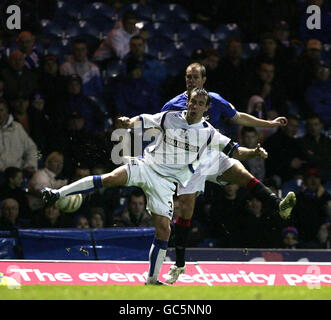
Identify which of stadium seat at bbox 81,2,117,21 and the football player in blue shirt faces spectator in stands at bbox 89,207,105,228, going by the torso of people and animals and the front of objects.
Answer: the stadium seat

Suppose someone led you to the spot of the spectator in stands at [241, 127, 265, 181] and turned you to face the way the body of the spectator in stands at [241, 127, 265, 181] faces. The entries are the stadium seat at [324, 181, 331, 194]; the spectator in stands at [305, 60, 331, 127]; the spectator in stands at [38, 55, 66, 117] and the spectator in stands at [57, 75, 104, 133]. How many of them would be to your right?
2

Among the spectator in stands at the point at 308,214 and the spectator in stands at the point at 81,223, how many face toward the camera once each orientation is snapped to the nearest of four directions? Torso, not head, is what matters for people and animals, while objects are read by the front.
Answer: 2

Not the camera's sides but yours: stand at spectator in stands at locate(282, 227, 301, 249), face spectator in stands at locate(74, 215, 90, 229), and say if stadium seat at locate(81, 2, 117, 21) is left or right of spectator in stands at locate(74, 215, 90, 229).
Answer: right

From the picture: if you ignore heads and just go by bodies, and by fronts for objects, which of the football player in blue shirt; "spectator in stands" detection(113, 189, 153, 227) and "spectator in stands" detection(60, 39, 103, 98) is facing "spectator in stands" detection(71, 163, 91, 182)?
"spectator in stands" detection(60, 39, 103, 98)

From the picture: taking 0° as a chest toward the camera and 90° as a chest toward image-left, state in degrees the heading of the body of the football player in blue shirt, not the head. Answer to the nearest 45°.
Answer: approximately 45°

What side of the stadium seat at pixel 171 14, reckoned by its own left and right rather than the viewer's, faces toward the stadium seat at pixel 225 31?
left
